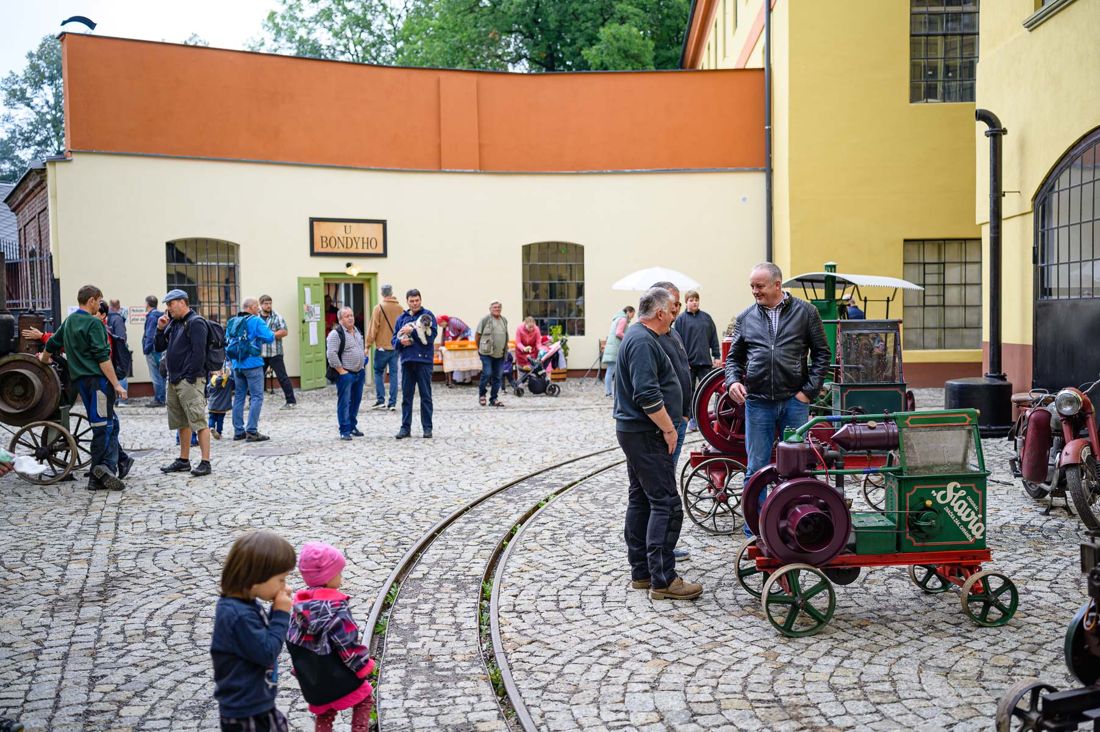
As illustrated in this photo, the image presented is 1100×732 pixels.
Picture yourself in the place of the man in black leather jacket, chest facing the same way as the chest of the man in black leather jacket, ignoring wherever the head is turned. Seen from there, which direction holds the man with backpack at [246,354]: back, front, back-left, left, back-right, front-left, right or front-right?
back-right

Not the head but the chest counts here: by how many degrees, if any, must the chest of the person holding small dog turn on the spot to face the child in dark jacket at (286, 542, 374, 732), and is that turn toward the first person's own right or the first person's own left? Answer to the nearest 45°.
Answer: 0° — they already face them

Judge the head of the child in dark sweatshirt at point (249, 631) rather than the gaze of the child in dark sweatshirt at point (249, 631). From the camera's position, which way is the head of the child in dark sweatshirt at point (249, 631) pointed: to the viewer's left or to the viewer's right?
to the viewer's right

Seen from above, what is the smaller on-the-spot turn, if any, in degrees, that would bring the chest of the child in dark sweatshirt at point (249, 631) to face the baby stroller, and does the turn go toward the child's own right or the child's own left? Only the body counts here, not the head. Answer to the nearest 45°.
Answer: approximately 90° to the child's own left

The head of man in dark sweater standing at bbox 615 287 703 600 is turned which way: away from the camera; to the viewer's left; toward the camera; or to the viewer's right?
to the viewer's right

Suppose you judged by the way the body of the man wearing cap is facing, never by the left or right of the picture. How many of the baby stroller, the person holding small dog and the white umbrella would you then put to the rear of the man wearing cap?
3

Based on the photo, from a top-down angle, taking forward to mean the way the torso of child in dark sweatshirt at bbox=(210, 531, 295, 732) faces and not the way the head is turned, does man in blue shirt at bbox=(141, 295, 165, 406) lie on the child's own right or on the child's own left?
on the child's own left

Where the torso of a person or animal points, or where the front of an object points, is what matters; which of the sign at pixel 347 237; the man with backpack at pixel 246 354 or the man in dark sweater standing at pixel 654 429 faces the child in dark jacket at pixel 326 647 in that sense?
the sign

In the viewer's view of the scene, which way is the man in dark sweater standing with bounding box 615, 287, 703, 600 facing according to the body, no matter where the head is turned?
to the viewer's right

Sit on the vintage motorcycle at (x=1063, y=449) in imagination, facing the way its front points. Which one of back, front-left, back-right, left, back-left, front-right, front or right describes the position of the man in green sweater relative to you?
back-right

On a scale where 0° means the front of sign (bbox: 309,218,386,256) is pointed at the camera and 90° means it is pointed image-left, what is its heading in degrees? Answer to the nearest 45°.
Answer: approximately 0°

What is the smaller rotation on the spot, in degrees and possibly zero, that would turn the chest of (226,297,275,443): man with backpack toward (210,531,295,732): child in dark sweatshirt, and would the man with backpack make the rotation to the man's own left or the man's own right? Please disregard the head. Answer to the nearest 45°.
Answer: approximately 135° to the man's own right

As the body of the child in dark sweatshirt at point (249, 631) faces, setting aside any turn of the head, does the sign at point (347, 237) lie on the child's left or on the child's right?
on the child's left

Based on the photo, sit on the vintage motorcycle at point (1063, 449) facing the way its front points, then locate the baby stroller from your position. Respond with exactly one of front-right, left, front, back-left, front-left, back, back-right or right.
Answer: back
